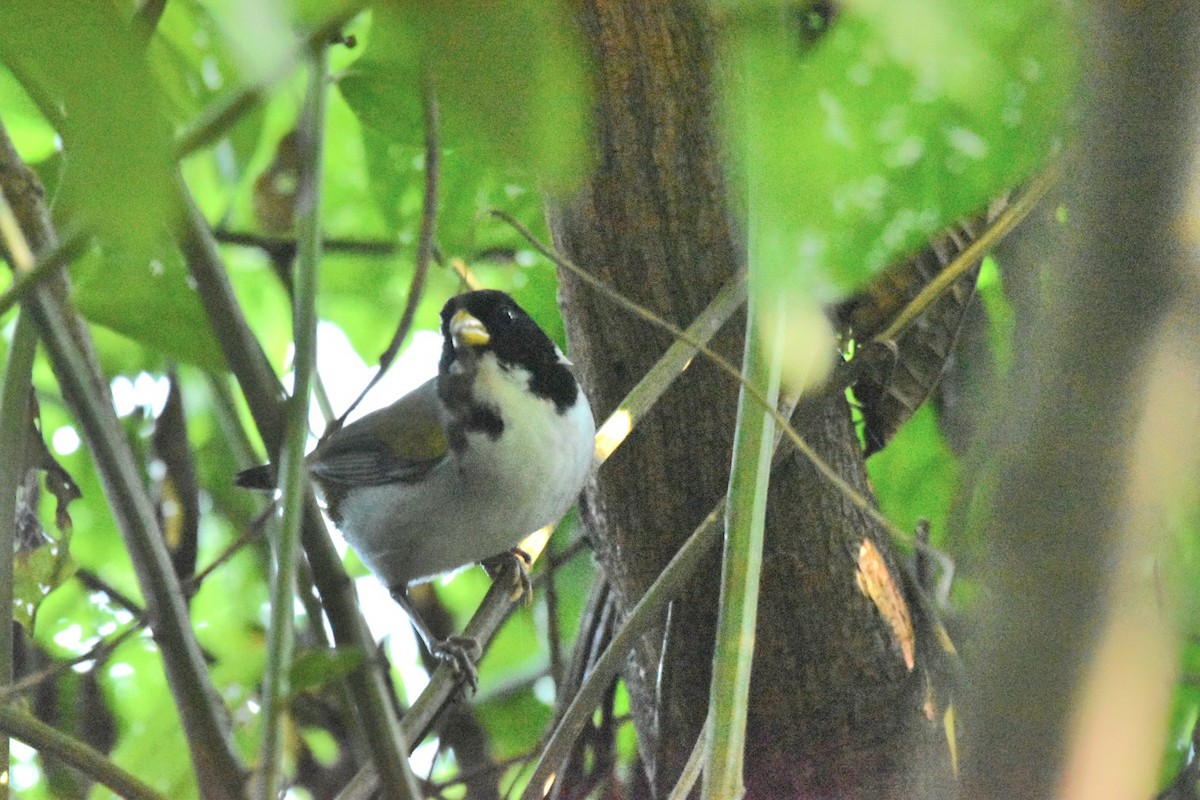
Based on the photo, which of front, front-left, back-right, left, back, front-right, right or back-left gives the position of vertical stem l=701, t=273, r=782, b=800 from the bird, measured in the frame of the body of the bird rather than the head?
front-left

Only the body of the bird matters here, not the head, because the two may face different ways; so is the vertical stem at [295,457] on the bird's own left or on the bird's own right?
on the bird's own right

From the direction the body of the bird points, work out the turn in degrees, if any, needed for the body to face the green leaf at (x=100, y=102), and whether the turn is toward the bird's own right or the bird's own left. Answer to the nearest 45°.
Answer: approximately 45° to the bird's own right

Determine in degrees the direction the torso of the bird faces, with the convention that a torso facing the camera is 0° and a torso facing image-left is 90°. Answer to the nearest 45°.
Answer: approximately 315°

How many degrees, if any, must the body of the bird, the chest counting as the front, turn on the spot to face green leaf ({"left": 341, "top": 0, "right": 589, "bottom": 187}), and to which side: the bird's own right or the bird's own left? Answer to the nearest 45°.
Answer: approximately 45° to the bird's own right
